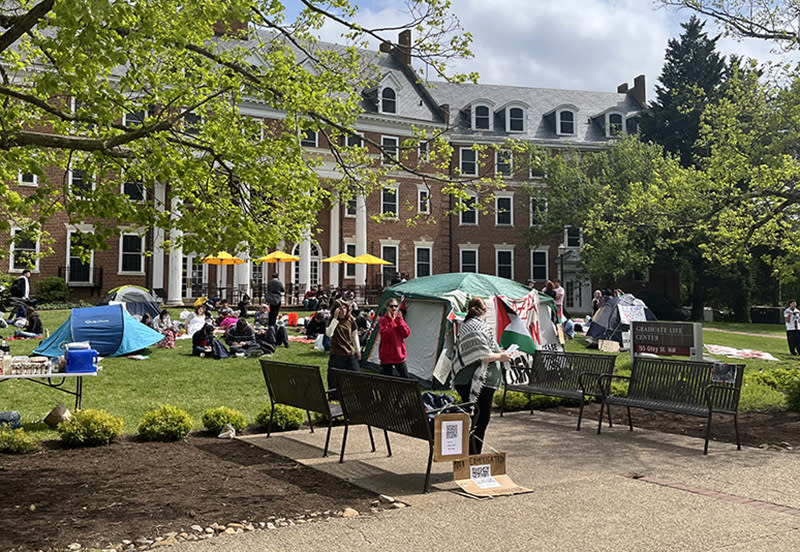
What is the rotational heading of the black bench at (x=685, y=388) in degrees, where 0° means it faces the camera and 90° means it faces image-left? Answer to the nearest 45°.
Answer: approximately 45°

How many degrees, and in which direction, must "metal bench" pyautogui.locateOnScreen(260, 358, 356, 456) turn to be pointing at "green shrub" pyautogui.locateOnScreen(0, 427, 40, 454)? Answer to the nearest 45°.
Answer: approximately 135° to its left

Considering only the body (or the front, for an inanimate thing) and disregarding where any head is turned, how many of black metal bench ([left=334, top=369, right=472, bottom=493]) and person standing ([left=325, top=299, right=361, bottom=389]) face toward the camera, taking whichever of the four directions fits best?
1

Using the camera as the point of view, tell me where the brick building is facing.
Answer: facing the viewer and to the right of the viewer

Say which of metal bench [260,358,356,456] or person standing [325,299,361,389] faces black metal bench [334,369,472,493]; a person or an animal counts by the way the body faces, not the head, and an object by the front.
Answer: the person standing

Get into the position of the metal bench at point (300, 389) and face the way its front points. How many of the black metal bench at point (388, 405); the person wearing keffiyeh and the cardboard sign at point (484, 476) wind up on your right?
3

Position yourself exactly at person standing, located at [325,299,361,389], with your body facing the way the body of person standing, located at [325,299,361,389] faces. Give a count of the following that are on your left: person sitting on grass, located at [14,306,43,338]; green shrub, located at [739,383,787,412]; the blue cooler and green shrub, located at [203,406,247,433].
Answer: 1

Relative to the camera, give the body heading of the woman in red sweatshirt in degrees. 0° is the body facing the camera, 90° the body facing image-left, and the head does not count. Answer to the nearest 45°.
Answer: approximately 0°

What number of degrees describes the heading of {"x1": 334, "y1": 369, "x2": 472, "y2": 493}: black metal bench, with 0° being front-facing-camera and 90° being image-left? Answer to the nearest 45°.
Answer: approximately 225°
